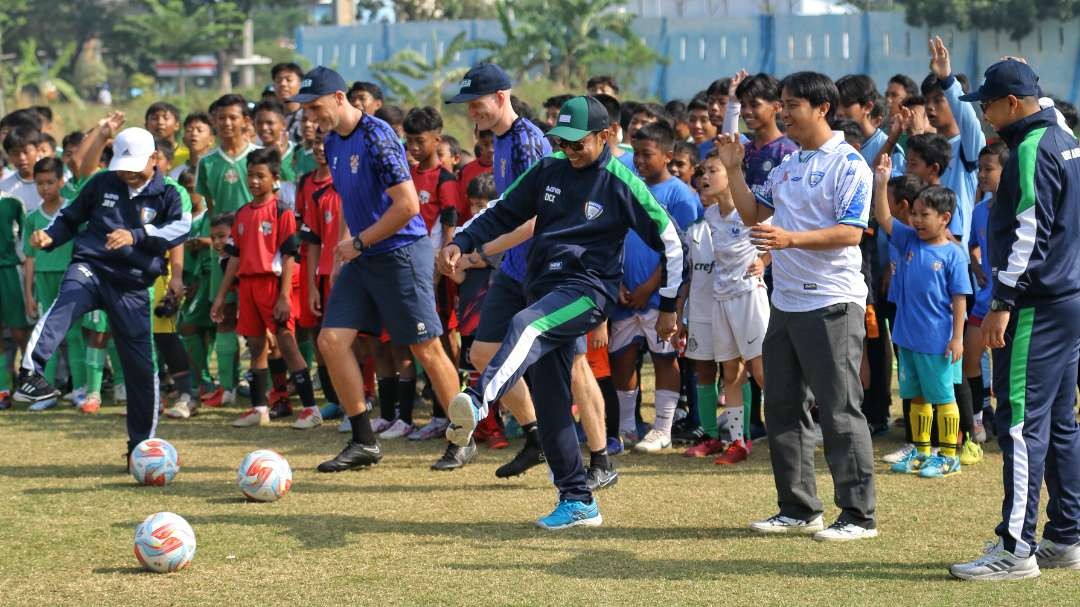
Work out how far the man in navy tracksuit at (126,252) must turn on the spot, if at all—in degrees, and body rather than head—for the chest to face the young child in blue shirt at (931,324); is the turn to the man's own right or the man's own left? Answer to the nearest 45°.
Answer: approximately 90° to the man's own left

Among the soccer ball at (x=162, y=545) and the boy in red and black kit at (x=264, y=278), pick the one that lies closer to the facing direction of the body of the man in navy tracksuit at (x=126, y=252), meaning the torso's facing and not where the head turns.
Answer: the soccer ball

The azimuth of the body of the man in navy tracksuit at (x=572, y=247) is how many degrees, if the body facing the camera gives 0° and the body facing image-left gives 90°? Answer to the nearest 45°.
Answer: approximately 45°

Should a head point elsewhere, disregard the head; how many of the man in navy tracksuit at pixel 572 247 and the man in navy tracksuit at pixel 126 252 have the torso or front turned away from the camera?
0

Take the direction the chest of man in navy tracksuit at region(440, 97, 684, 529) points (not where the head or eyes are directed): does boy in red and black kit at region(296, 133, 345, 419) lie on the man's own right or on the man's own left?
on the man's own right

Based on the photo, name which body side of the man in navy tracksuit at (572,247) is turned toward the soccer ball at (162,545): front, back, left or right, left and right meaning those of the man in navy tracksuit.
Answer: front

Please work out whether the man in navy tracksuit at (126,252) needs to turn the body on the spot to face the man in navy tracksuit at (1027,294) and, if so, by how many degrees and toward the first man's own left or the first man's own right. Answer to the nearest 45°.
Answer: approximately 45° to the first man's own left

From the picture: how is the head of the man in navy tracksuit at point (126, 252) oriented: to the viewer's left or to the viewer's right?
to the viewer's left

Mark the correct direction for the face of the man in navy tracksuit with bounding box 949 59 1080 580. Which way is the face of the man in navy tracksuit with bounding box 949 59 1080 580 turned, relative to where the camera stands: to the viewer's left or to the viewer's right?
to the viewer's left

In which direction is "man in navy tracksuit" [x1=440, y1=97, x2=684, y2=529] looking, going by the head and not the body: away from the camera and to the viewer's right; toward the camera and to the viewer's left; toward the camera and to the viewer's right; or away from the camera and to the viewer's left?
toward the camera and to the viewer's left

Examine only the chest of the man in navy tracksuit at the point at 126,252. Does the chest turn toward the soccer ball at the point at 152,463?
yes
